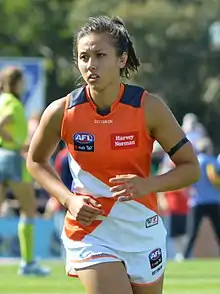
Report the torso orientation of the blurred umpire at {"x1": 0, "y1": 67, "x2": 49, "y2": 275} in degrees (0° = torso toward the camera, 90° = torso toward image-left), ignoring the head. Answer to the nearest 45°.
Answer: approximately 270°

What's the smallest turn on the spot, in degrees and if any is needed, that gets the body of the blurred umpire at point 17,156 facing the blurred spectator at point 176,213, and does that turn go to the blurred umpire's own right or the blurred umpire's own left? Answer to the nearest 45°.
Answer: approximately 45° to the blurred umpire's own left
